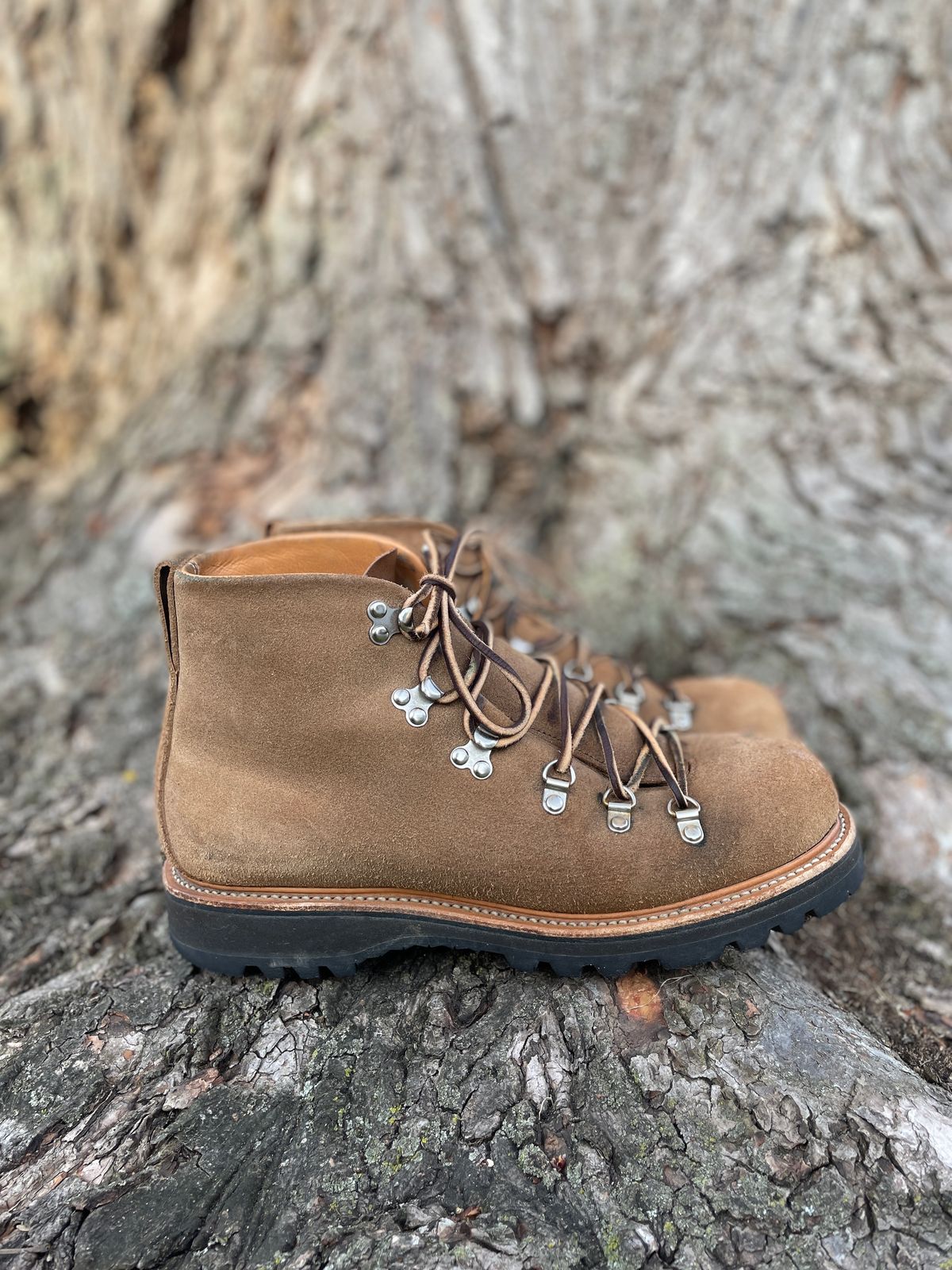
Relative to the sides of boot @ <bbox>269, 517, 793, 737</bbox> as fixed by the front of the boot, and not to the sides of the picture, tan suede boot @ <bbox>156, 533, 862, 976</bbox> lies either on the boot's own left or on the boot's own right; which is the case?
on the boot's own right

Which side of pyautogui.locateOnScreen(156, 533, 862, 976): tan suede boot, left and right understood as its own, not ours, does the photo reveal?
right

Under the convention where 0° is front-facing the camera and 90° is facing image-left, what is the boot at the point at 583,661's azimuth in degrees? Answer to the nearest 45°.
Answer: approximately 270°

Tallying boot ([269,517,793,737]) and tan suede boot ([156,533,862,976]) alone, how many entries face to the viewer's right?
2

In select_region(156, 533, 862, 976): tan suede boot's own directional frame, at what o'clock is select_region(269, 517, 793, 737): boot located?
The boot is roughly at 10 o'clock from the tan suede boot.
